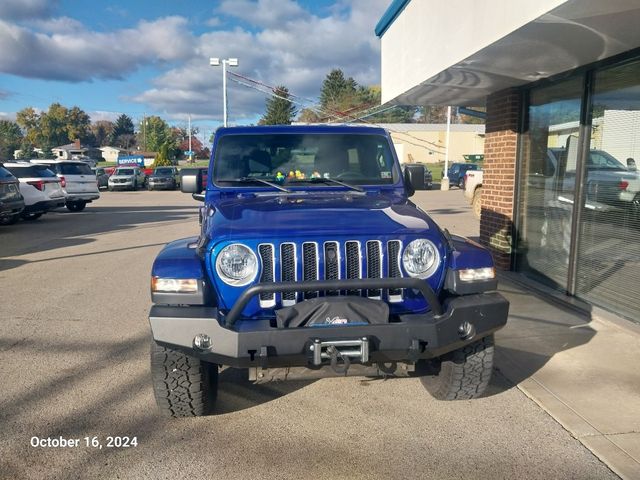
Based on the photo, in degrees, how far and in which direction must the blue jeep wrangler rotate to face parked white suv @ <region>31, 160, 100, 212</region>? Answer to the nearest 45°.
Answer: approximately 135° to its right

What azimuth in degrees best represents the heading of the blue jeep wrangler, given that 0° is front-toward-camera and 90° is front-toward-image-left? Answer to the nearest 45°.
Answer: approximately 0°

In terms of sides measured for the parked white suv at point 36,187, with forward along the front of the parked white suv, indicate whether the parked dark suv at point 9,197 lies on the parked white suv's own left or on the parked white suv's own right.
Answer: on the parked white suv's own left

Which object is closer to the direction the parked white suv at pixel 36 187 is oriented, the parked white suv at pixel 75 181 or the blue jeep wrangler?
the parked white suv

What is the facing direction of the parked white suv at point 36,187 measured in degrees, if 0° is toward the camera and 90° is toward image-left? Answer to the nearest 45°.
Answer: approximately 135°

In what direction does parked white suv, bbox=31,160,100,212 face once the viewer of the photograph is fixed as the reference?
facing away from the viewer and to the left of the viewer
